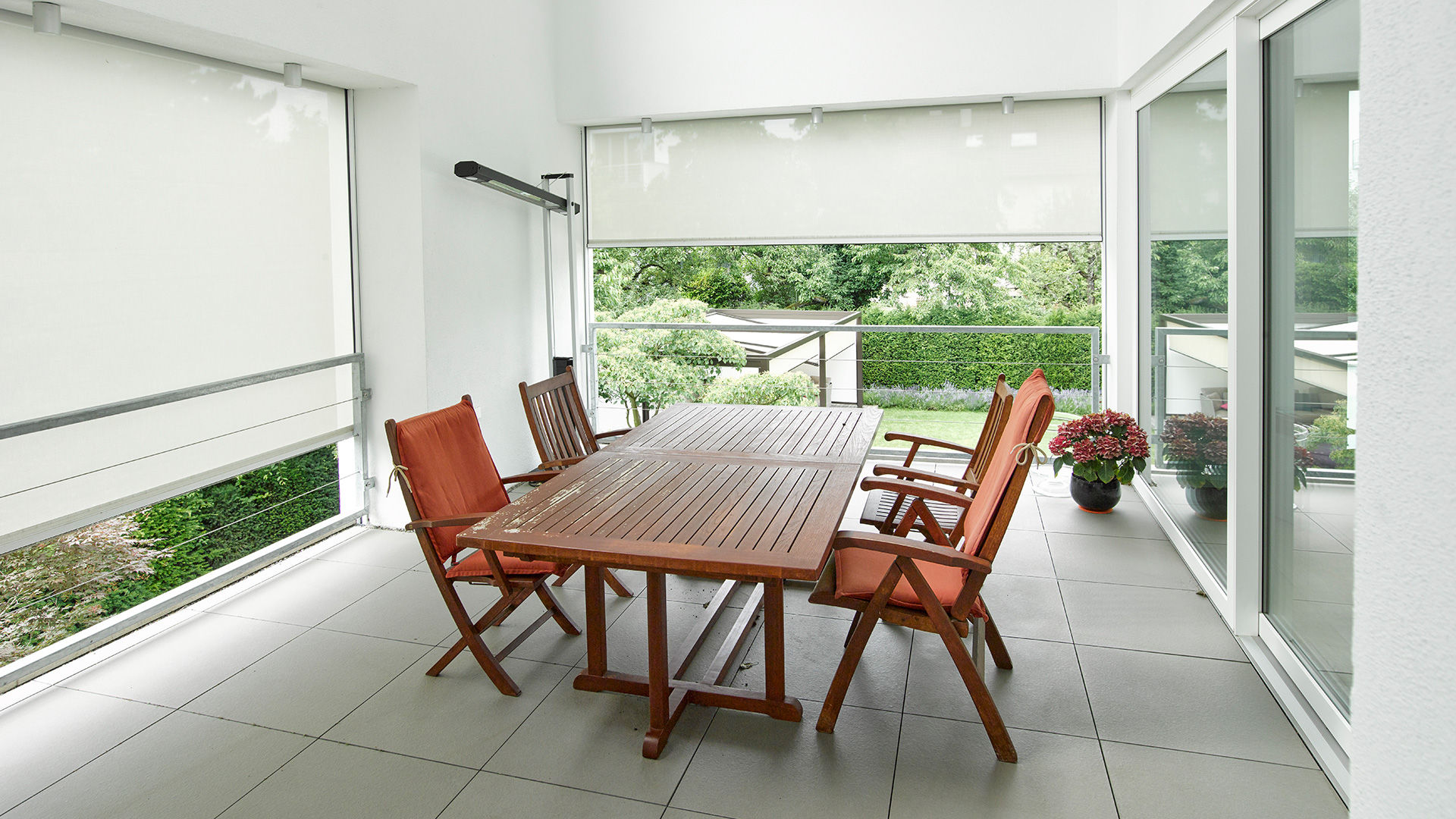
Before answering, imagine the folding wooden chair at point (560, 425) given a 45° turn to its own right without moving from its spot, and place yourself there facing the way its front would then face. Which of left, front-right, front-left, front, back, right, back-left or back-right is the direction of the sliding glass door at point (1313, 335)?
front-left

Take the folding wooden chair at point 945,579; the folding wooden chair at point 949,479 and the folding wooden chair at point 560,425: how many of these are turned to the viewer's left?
2

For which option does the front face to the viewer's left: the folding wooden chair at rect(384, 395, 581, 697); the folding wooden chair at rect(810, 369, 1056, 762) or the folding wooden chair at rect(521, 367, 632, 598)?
the folding wooden chair at rect(810, 369, 1056, 762)

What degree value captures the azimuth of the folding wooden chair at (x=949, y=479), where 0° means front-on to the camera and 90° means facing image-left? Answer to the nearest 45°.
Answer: approximately 90°

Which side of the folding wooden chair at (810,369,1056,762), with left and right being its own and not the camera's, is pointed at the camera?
left

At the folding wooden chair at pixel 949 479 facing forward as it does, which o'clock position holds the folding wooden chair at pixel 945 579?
the folding wooden chair at pixel 945 579 is roughly at 9 o'clock from the folding wooden chair at pixel 949 479.

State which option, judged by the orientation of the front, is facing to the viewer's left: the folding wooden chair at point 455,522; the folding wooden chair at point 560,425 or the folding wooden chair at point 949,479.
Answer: the folding wooden chair at point 949,479

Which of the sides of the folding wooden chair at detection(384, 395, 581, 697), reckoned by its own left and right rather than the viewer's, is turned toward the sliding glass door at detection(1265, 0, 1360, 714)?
front

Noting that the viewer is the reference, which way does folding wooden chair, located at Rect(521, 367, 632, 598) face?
facing the viewer and to the right of the viewer

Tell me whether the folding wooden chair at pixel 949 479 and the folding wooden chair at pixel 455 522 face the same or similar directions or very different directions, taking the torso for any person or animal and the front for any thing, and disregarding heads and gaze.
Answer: very different directions

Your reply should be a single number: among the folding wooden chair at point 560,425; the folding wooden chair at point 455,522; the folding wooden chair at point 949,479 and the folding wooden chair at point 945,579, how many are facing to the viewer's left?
2

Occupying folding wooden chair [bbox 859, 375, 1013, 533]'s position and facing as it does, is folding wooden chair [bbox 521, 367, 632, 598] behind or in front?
in front
